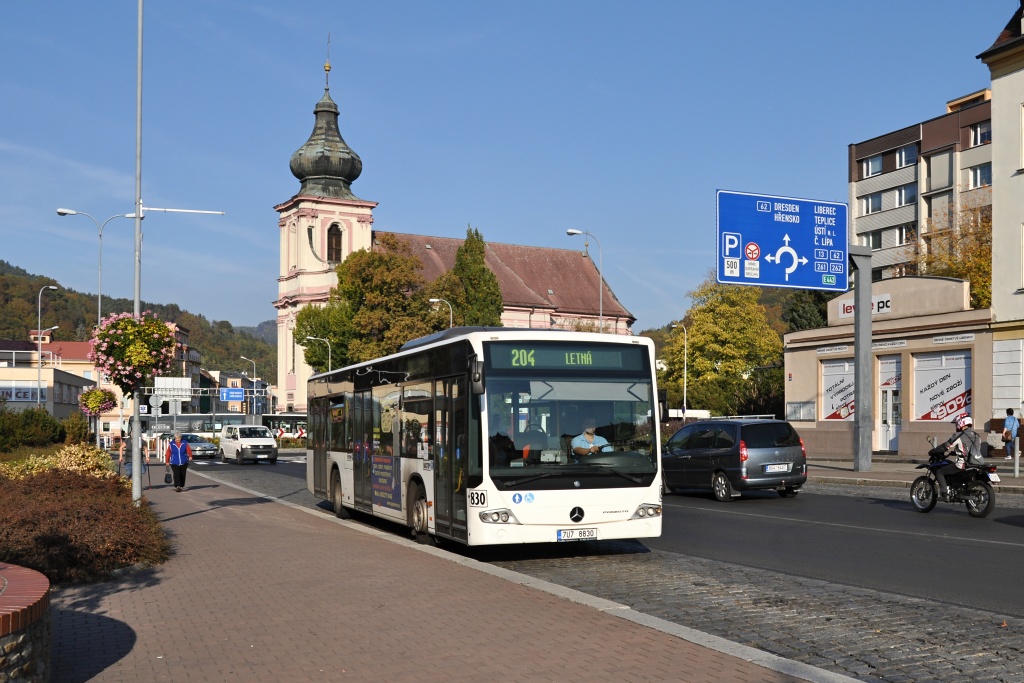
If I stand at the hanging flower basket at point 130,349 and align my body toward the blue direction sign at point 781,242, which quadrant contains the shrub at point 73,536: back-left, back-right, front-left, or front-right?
back-right

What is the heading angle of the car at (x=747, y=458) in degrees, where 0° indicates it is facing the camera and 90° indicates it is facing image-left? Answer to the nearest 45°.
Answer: approximately 135°

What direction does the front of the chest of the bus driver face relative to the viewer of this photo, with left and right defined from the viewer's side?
facing the viewer

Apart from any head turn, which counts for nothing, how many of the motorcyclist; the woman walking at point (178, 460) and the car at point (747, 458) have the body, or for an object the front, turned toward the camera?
1

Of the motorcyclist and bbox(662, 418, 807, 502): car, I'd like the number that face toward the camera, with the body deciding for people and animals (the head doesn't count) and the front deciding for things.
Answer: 0

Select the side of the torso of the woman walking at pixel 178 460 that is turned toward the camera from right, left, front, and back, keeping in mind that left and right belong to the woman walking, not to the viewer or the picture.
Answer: front

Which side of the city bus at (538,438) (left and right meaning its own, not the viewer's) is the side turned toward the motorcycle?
left

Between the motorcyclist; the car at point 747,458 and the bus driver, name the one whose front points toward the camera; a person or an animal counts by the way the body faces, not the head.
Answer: the bus driver

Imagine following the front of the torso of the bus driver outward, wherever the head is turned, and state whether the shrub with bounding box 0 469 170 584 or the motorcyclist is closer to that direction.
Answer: the shrub

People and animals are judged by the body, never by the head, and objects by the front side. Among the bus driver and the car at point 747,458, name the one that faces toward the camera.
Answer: the bus driver

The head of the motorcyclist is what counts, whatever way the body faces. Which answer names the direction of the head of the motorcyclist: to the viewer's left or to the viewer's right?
to the viewer's left

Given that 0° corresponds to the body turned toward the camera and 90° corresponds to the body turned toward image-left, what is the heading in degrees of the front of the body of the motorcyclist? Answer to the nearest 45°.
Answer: approximately 135°
